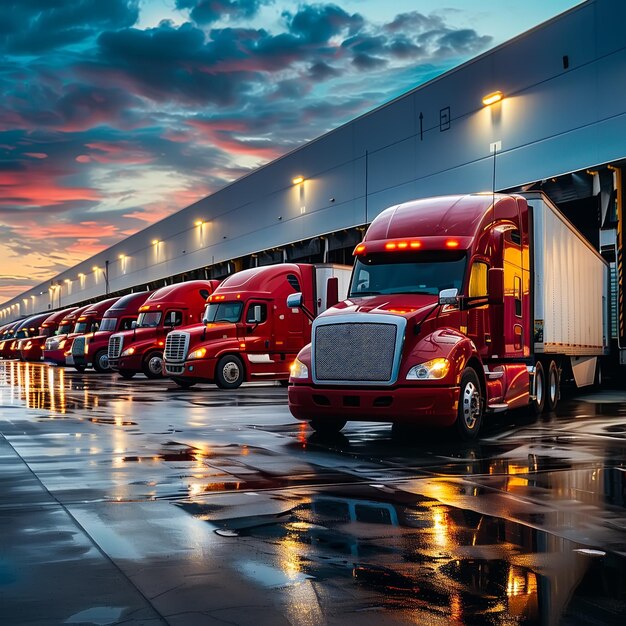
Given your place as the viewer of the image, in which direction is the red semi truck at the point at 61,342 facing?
facing the viewer and to the left of the viewer

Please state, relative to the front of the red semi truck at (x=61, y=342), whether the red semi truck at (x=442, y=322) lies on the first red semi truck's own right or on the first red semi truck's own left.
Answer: on the first red semi truck's own left

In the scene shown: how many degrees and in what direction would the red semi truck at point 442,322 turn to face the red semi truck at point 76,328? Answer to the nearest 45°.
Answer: approximately 90° to its right

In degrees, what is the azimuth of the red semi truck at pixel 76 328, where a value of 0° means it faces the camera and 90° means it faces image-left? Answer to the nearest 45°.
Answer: approximately 45°

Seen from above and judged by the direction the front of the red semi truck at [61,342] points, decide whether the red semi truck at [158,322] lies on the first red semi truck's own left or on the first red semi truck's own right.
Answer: on the first red semi truck's own left

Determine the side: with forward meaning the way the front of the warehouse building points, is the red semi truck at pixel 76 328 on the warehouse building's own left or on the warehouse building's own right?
on the warehouse building's own right

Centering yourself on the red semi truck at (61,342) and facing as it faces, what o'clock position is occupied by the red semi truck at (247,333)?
the red semi truck at (247,333) is roughly at 10 o'clock from the red semi truck at (61,342).

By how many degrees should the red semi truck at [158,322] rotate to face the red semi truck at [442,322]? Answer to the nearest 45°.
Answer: approximately 45° to its left

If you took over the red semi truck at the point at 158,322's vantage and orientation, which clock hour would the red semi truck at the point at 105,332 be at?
the red semi truck at the point at 105,332 is roughly at 4 o'clock from the red semi truck at the point at 158,322.

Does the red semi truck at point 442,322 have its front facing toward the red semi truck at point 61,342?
no

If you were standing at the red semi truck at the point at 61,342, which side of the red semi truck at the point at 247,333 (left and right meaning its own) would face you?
right

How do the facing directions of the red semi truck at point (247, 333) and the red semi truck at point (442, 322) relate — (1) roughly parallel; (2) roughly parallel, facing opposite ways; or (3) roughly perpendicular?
roughly parallel

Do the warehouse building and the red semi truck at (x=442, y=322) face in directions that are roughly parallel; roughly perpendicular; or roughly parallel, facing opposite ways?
roughly parallel

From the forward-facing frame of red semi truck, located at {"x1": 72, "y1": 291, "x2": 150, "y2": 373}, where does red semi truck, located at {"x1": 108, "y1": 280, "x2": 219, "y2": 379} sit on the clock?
red semi truck, located at {"x1": 108, "y1": 280, "x2": 219, "y2": 379} is roughly at 10 o'clock from red semi truck, located at {"x1": 72, "y1": 291, "x2": 150, "y2": 373}.

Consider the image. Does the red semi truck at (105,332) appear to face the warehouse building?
no
